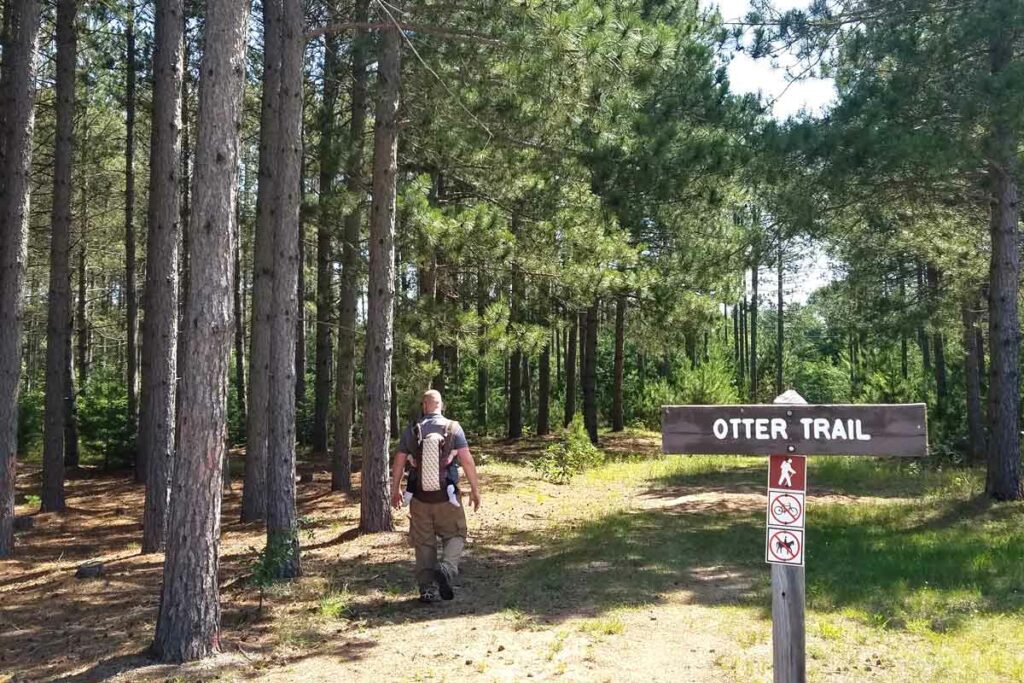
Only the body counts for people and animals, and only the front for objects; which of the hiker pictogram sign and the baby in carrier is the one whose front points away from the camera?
the baby in carrier

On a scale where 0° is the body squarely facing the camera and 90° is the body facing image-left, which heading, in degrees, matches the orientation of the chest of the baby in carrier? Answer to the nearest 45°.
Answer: approximately 180°

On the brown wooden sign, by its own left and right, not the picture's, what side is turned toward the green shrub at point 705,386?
back

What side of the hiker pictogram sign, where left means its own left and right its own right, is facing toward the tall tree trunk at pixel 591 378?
back

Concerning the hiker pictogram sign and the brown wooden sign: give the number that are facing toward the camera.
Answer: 2

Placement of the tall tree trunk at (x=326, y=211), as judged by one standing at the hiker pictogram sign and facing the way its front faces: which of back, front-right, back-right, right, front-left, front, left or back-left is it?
back-right

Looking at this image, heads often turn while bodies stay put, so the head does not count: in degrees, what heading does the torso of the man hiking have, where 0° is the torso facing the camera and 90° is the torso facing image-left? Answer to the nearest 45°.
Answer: approximately 180°

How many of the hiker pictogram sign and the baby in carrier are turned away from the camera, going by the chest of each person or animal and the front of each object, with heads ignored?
1

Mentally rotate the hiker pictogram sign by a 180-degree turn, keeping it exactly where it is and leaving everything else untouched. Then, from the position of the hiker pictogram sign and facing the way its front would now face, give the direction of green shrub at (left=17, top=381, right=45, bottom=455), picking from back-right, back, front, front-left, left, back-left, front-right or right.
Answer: front-left

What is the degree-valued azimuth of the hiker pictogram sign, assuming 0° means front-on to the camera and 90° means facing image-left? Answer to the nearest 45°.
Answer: approximately 0°

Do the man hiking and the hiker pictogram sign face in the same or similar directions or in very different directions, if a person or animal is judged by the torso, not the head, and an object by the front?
very different directions

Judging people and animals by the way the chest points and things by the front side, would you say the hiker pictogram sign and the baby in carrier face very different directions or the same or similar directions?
very different directions
